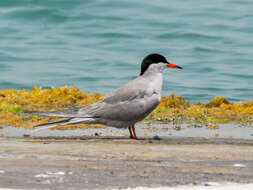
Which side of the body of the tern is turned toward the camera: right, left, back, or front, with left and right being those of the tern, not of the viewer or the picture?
right
